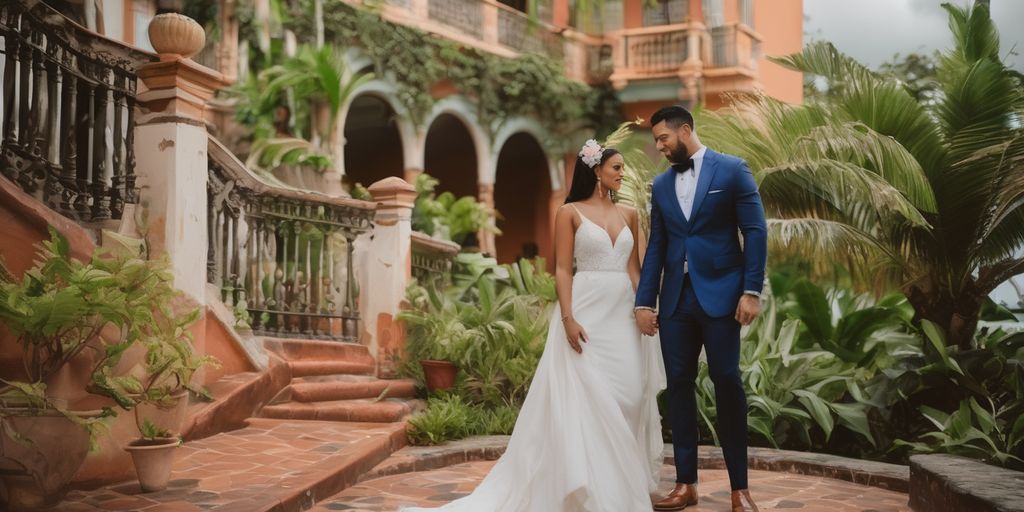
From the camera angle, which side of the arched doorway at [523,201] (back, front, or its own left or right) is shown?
front

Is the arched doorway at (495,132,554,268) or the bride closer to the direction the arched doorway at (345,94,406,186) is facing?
the bride

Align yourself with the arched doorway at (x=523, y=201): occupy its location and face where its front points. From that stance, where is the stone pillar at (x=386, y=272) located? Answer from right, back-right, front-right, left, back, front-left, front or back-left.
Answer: front

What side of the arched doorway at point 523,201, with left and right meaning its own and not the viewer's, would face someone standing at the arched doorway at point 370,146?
right

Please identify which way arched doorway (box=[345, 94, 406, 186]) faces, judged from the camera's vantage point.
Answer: facing the viewer

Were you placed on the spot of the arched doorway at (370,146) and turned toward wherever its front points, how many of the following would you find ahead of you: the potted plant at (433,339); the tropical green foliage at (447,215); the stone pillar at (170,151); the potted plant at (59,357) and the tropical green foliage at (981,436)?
5

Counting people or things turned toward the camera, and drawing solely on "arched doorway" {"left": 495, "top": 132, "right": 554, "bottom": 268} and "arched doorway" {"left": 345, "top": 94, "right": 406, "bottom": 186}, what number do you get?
2

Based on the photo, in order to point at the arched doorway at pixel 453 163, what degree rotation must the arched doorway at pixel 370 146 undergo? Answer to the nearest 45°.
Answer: approximately 90° to its left

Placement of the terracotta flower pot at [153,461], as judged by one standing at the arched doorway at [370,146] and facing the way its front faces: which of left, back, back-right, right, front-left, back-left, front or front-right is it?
front

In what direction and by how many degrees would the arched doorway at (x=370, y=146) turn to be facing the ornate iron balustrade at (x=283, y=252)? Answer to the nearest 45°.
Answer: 0° — it already faces it

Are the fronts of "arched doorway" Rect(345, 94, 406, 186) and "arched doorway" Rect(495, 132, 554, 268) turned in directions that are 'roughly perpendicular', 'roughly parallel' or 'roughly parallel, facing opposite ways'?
roughly parallel

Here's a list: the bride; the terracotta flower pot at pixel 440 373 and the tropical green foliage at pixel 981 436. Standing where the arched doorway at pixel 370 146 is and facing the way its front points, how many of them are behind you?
0

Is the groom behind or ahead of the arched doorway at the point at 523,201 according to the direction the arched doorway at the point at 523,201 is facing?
ahead

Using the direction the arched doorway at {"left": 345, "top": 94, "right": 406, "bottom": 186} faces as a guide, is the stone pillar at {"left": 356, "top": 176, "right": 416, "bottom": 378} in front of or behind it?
in front

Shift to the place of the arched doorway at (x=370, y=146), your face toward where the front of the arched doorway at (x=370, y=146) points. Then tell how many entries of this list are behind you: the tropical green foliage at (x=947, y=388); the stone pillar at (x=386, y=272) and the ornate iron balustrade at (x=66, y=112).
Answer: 0
